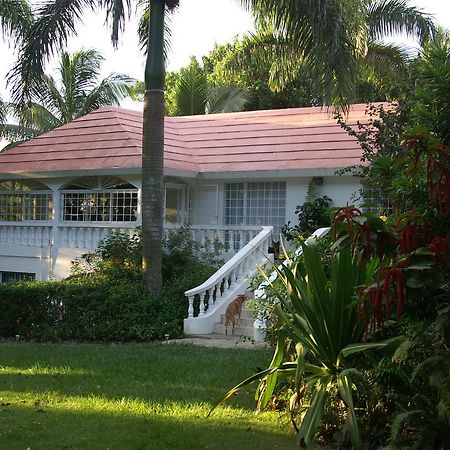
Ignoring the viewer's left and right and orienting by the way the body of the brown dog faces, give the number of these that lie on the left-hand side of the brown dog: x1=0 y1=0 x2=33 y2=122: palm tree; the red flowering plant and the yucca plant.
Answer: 1

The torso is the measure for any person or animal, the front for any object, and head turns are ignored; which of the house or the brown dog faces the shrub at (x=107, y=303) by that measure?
the house

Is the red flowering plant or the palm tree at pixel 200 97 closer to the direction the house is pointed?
the red flowering plant

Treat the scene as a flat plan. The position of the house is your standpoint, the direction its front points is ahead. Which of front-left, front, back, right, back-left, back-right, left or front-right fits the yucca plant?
front

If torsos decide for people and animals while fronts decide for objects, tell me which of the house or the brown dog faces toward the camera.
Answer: the house

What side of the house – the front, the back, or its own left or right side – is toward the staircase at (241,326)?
front

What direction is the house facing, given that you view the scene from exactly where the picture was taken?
facing the viewer

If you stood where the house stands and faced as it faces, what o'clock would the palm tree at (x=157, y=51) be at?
The palm tree is roughly at 12 o'clock from the house.

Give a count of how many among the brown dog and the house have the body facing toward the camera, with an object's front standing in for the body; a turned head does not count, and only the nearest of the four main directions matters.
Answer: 1

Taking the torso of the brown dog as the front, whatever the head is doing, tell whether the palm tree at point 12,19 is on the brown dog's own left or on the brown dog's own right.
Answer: on the brown dog's own left

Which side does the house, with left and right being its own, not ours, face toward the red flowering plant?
front
